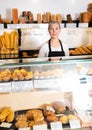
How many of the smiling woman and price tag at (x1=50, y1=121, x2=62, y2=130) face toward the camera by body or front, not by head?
2

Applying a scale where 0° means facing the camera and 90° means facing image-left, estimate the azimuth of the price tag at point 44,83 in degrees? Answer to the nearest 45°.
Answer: approximately 0°

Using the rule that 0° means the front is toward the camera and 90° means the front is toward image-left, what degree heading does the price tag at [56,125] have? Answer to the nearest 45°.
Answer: approximately 0°
